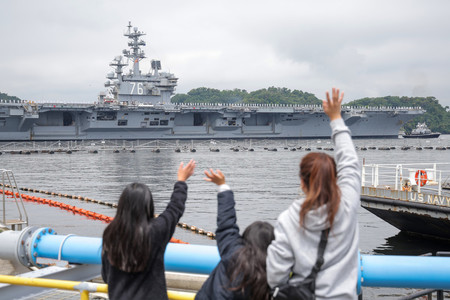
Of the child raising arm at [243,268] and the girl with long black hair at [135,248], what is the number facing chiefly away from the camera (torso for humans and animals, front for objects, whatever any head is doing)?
2

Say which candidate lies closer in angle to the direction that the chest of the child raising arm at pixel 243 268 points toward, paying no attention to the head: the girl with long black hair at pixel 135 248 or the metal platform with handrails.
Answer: the metal platform with handrails

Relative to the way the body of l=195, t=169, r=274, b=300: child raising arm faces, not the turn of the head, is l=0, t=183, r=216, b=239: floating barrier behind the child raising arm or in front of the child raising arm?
in front

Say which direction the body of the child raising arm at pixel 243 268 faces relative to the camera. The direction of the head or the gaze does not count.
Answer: away from the camera

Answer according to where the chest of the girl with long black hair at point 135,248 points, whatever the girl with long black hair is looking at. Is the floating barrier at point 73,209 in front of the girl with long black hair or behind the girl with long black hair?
in front

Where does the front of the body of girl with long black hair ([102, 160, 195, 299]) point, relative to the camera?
away from the camera

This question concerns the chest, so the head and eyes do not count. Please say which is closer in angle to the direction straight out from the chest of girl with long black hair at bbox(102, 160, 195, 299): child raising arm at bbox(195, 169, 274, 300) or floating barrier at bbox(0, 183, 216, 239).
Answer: the floating barrier

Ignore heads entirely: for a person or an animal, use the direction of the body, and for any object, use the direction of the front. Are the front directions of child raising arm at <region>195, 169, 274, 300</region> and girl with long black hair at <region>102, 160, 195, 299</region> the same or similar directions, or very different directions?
same or similar directions

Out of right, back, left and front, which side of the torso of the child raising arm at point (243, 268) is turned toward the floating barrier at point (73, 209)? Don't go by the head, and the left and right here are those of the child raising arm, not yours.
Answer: front

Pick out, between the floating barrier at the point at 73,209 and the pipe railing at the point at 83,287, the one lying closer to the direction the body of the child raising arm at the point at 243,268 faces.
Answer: the floating barrier

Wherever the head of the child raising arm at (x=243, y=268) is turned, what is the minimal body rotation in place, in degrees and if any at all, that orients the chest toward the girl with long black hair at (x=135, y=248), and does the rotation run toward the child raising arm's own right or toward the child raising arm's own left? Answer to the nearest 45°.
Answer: approximately 45° to the child raising arm's own left

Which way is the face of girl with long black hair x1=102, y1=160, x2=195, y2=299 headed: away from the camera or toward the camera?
away from the camera

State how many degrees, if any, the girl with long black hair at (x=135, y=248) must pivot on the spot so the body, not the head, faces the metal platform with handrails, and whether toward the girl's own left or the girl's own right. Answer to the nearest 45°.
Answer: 0° — they already face it
